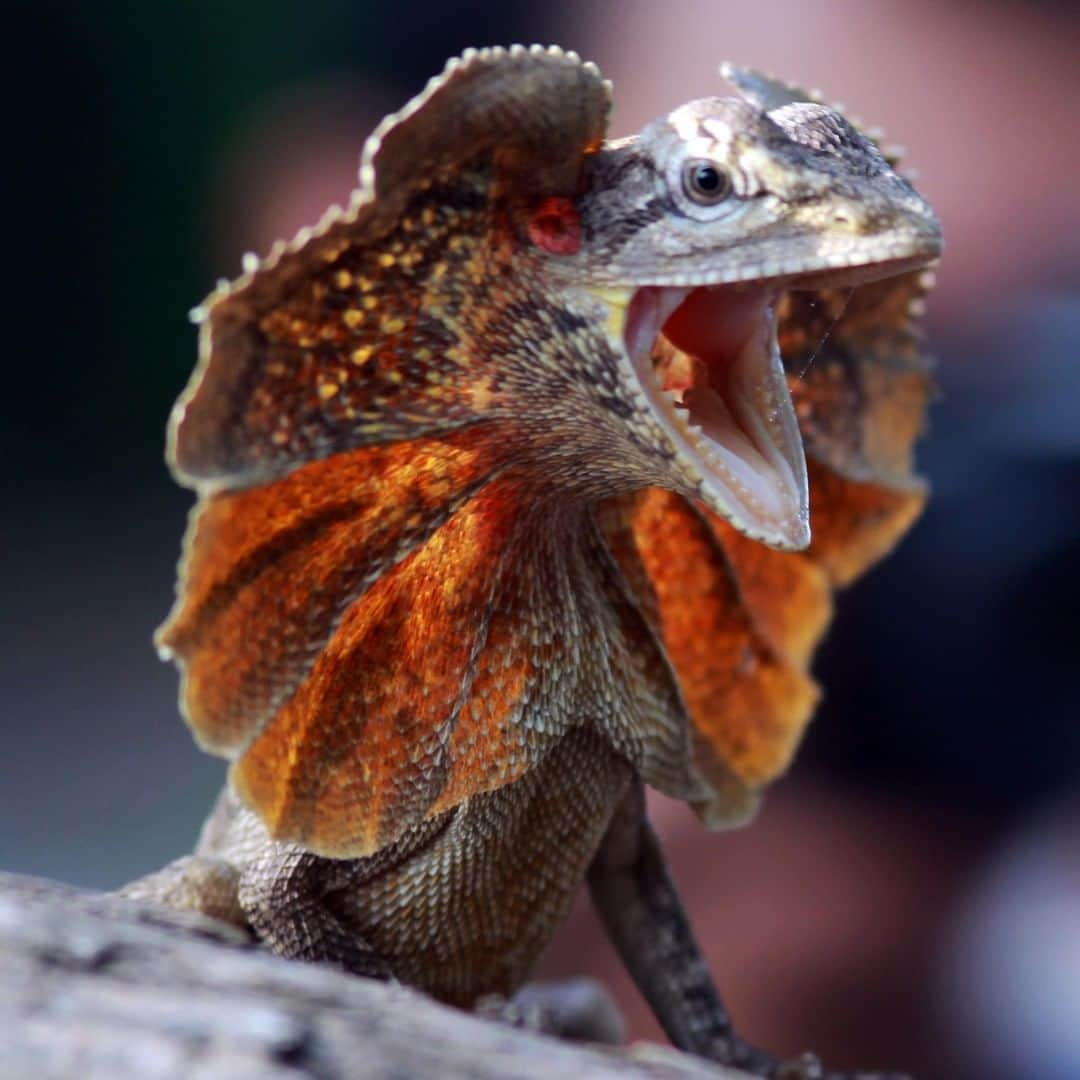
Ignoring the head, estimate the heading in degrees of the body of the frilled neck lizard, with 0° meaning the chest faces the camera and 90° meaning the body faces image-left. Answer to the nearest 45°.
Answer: approximately 315°
